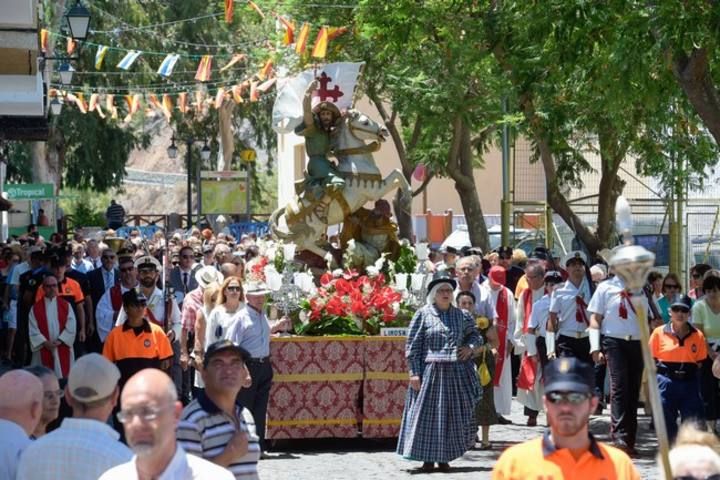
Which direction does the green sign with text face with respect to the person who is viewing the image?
facing the viewer

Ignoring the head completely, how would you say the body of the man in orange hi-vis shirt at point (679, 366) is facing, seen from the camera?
toward the camera

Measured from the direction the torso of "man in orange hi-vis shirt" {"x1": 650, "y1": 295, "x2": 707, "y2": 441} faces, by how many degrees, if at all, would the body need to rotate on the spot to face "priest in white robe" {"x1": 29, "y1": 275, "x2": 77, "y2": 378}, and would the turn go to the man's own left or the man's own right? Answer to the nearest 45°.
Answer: approximately 90° to the man's own right

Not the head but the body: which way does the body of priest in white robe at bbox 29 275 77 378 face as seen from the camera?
toward the camera

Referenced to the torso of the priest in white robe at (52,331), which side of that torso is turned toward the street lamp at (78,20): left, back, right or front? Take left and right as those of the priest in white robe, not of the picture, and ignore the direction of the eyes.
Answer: back

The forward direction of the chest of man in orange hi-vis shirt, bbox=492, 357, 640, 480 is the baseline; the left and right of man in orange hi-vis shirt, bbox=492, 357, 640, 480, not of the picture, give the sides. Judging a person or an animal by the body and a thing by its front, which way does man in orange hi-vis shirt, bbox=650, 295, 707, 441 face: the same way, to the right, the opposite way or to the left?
the same way

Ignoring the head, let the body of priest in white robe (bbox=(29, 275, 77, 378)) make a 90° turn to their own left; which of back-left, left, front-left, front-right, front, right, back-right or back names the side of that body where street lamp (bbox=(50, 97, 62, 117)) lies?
left

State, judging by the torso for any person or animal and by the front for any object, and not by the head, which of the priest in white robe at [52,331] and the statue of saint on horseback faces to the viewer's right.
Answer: the statue of saint on horseback

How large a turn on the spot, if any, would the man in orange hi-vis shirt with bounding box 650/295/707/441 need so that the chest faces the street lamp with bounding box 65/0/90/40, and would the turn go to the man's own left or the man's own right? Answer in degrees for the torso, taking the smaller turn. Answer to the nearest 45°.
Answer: approximately 135° to the man's own right

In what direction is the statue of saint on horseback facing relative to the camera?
to the viewer's right

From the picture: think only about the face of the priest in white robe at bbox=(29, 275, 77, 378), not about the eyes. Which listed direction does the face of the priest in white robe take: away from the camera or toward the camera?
toward the camera

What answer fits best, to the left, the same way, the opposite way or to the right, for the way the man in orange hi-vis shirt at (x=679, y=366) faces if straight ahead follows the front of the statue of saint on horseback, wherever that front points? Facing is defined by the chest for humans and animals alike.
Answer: to the right
